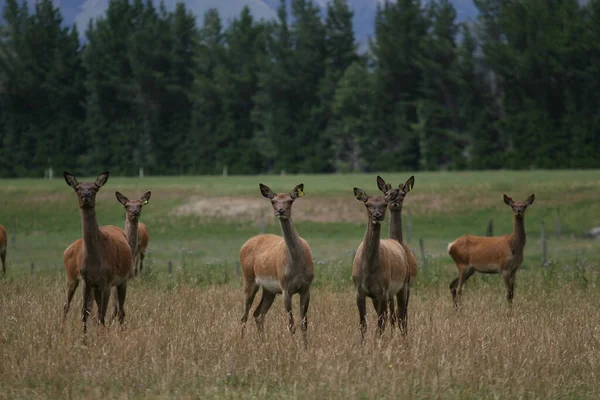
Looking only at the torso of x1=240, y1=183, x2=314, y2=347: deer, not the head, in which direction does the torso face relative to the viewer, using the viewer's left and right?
facing the viewer and to the right of the viewer

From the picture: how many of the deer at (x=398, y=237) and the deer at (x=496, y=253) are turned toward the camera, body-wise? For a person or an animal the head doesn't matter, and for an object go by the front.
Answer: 1

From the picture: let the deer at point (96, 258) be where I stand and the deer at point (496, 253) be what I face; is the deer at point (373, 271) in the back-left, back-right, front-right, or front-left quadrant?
front-right

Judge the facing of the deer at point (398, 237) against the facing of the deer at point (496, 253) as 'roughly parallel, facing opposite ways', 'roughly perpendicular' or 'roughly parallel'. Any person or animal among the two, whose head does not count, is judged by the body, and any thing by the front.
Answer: roughly perpendicular

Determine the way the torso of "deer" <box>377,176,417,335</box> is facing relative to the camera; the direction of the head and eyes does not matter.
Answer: toward the camera

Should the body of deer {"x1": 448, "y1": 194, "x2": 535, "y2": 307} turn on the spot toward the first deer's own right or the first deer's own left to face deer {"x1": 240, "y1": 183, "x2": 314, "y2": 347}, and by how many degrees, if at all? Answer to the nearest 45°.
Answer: approximately 135° to the first deer's own right

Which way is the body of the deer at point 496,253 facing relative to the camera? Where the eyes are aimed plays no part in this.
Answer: to the viewer's right

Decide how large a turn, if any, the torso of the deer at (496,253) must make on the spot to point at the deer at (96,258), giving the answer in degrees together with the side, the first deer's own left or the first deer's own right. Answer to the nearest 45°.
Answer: approximately 135° to the first deer's own right

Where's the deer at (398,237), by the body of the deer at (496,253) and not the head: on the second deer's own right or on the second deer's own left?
on the second deer's own right

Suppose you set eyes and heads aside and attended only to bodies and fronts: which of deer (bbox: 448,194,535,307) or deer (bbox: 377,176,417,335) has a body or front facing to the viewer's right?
deer (bbox: 448,194,535,307)

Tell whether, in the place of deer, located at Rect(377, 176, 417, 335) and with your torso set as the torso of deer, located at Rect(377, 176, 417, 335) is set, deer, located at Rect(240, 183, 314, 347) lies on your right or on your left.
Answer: on your right
